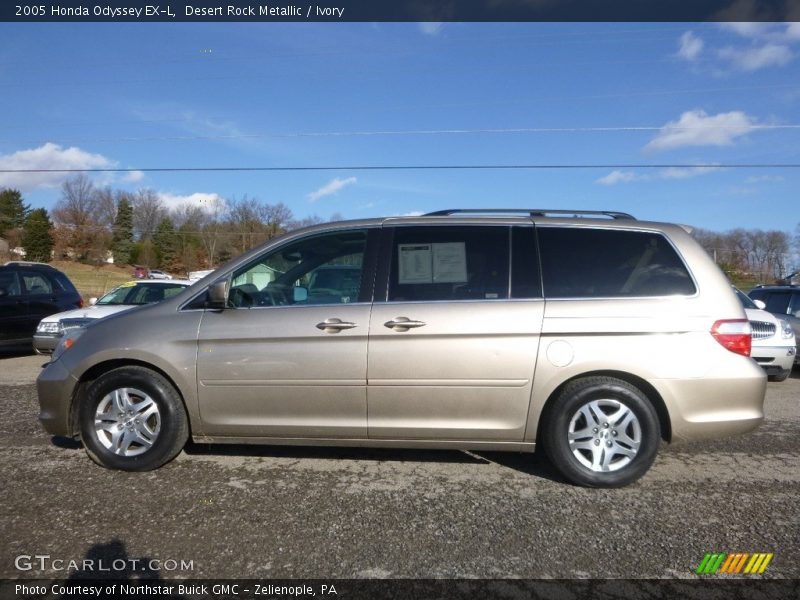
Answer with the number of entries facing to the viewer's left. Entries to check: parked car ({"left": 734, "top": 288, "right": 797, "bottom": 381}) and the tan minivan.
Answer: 1

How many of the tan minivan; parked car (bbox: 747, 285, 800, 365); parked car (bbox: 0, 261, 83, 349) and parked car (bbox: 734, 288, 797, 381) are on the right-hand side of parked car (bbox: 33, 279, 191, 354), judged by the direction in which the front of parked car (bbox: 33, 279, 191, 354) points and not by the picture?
1

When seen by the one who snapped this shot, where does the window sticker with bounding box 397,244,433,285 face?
facing the viewer

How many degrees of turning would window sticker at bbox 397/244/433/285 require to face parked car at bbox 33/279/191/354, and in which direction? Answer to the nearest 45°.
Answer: approximately 135° to its right

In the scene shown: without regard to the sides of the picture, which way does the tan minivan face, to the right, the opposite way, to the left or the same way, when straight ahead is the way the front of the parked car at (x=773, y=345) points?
to the right

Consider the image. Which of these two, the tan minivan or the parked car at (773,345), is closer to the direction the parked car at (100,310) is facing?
the tan minivan

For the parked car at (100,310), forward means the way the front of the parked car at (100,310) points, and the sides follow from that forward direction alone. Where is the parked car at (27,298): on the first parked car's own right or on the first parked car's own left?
on the first parked car's own right

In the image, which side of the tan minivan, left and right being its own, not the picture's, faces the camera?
left

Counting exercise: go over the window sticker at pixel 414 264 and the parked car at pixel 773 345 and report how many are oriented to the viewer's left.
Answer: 0

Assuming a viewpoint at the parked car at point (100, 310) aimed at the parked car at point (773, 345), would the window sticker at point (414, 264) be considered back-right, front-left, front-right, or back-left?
front-right

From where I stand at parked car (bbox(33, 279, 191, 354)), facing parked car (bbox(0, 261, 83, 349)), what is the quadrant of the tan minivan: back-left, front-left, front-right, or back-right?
back-left

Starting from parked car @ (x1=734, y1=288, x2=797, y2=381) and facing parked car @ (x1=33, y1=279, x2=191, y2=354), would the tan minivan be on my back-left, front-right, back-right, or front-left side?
front-left

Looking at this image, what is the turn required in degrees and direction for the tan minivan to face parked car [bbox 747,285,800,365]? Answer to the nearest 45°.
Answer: approximately 135° to its right

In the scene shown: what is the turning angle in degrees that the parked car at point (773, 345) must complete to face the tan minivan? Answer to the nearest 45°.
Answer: approximately 45° to its right
